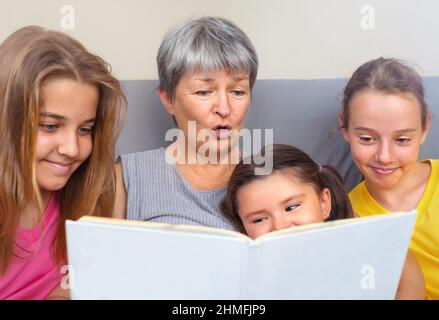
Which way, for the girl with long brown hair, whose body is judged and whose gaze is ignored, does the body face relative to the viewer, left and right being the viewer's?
facing the viewer and to the right of the viewer
